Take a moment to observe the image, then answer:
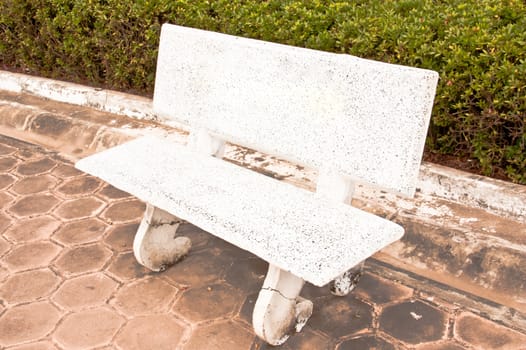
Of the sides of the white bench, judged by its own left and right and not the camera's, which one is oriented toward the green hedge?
back

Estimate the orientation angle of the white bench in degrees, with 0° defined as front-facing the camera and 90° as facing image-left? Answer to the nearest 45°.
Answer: approximately 45°
